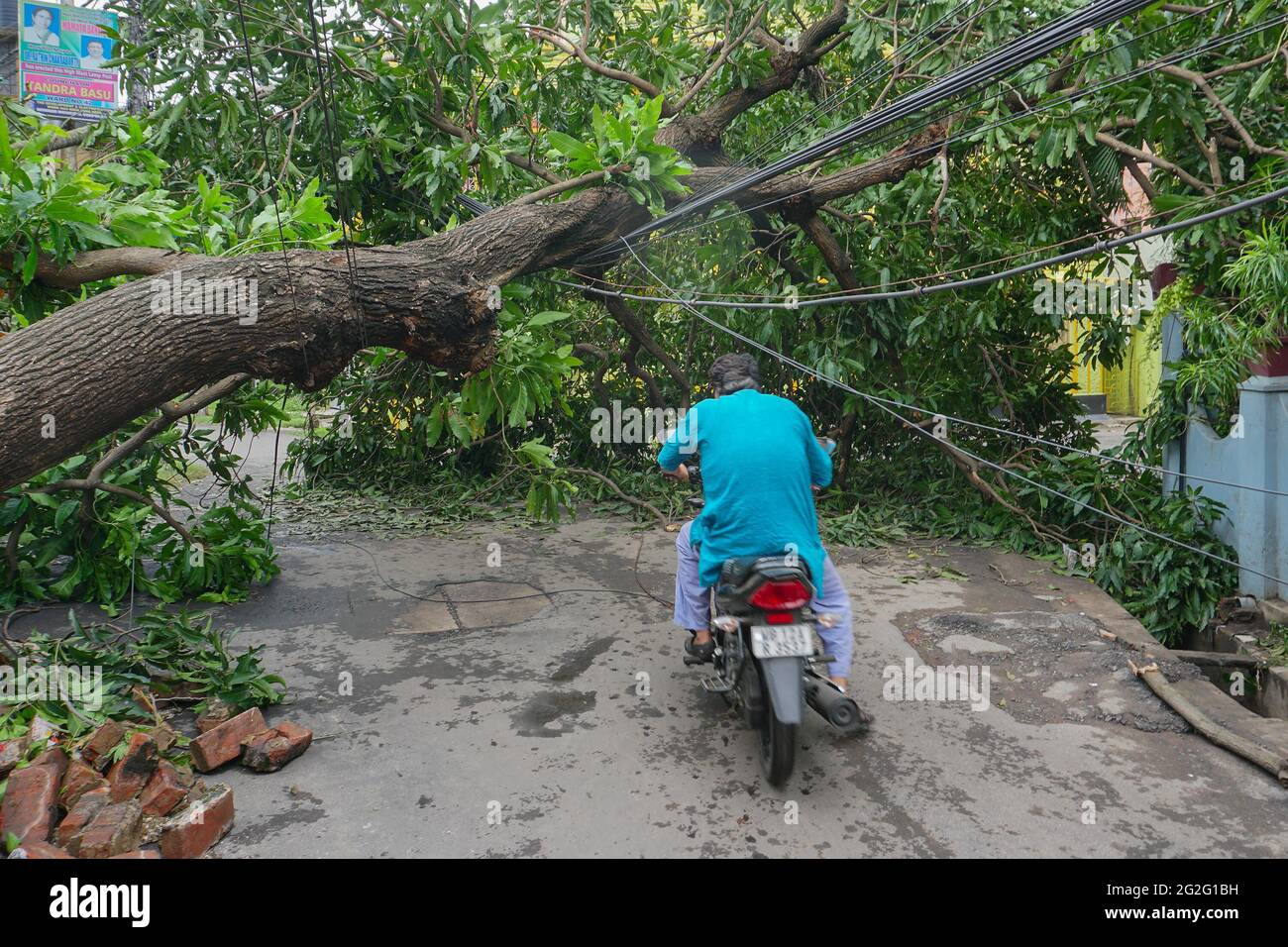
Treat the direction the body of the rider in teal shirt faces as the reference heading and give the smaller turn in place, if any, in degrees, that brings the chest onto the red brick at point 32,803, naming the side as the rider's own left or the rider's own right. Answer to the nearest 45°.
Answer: approximately 135° to the rider's own left

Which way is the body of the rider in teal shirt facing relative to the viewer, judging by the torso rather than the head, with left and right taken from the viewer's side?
facing away from the viewer

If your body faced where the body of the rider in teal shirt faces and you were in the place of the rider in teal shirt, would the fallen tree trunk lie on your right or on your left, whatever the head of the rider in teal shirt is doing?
on your left

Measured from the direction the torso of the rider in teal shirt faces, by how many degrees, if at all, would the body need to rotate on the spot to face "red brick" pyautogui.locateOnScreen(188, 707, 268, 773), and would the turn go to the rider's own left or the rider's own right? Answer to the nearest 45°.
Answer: approximately 90° to the rider's own left

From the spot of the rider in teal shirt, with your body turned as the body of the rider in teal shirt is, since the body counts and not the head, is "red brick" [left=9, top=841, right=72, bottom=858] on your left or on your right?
on your left

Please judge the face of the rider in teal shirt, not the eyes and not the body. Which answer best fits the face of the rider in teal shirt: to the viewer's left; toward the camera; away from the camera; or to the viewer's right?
away from the camera

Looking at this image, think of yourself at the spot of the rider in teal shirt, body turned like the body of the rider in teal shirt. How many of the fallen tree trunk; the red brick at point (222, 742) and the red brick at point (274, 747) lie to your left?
3

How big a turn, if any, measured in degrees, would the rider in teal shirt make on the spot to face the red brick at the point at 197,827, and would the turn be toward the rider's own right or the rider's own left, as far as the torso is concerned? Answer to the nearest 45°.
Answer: approximately 135° to the rider's own left

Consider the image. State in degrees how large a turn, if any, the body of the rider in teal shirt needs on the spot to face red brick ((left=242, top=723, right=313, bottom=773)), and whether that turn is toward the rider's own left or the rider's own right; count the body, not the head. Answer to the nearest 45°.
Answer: approximately 90° to the rider's own left

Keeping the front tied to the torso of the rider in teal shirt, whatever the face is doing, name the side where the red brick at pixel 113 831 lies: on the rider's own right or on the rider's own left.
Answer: on the rider's own left

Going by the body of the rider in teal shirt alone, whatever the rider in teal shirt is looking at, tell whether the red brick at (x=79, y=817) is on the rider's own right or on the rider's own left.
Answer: on the rider's own left
